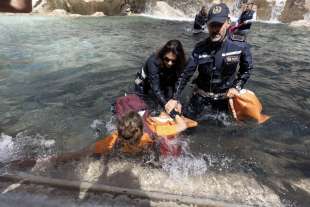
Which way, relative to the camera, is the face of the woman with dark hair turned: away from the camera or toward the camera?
toward the camera

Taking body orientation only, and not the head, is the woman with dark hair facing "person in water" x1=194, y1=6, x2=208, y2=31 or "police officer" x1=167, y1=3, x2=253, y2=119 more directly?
the police officer

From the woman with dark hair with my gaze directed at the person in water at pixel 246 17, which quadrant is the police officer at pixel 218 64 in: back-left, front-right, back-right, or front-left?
front-right

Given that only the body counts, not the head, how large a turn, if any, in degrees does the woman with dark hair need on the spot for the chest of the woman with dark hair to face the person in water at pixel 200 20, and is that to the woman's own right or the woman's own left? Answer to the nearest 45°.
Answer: approximately 135° to the woman's own left

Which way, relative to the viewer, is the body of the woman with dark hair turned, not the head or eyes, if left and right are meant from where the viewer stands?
facing the viewer and to the right of the viewer

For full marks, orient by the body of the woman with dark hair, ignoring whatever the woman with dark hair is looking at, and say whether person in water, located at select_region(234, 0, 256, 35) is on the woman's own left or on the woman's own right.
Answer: on the woman's own left
